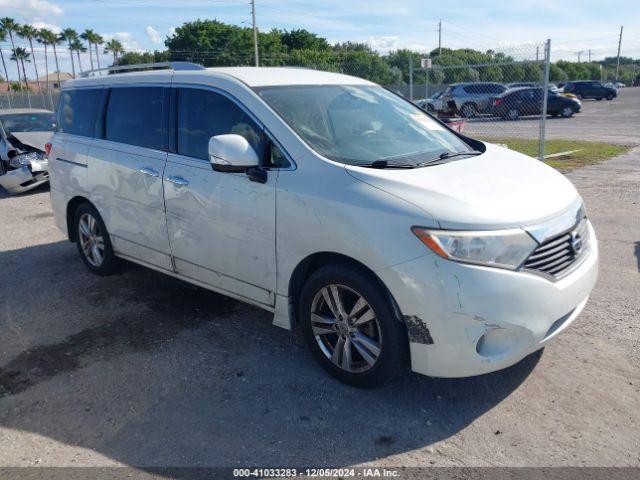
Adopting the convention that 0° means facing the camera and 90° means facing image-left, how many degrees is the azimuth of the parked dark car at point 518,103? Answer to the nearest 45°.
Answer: approximately 270°

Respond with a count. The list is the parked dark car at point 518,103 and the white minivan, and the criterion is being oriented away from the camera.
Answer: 0

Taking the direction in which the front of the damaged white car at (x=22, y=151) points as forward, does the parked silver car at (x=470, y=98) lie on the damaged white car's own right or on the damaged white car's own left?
on the damaged white car's own left

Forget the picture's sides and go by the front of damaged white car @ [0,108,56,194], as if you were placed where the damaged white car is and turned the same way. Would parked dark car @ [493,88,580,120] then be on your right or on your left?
on your left

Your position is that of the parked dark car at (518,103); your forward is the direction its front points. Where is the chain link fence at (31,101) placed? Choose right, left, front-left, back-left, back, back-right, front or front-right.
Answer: back

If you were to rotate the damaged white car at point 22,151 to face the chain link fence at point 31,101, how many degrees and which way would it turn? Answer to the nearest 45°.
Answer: approximately 135° to its left

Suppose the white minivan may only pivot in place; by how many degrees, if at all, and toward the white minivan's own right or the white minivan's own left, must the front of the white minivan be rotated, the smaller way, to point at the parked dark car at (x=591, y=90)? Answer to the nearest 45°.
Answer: approximately 90° to the white minivan's own left

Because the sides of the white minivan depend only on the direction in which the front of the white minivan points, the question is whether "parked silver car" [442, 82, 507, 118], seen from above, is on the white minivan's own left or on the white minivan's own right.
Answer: on the white minivan's own left

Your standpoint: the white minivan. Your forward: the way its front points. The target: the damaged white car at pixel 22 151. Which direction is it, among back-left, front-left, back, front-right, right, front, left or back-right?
back

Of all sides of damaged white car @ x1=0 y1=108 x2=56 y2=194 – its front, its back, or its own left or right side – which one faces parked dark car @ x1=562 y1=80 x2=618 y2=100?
left
